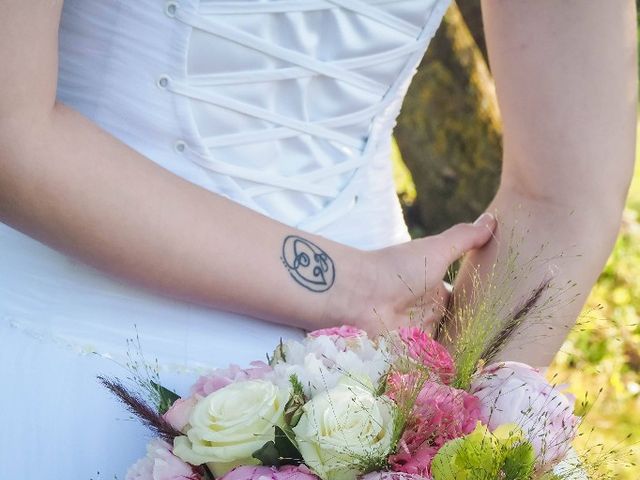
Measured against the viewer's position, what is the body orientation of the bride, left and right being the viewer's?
facing away from the viewer and to the left of the viewer
